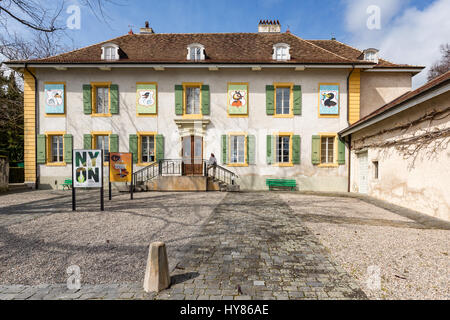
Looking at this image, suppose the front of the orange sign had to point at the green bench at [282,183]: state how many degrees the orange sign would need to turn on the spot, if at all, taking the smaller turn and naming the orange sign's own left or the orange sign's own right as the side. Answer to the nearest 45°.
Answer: approximately 90° to the orange sign's own left

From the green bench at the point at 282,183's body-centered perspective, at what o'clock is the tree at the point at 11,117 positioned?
The tree is roughly at 3 o'clock from the green bench.

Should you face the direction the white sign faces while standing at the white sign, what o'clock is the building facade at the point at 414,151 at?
The building facade is roughly at 10 o'clock from the white sign.

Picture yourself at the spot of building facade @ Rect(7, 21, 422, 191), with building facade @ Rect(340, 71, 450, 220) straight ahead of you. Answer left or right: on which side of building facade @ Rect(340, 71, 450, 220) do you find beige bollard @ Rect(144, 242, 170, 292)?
right

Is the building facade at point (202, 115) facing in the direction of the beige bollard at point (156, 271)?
yes

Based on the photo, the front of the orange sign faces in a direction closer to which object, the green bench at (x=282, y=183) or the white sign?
the white sign

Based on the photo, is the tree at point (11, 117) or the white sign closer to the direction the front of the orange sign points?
the white sign

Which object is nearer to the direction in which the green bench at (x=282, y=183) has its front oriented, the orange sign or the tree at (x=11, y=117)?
the orange sign
